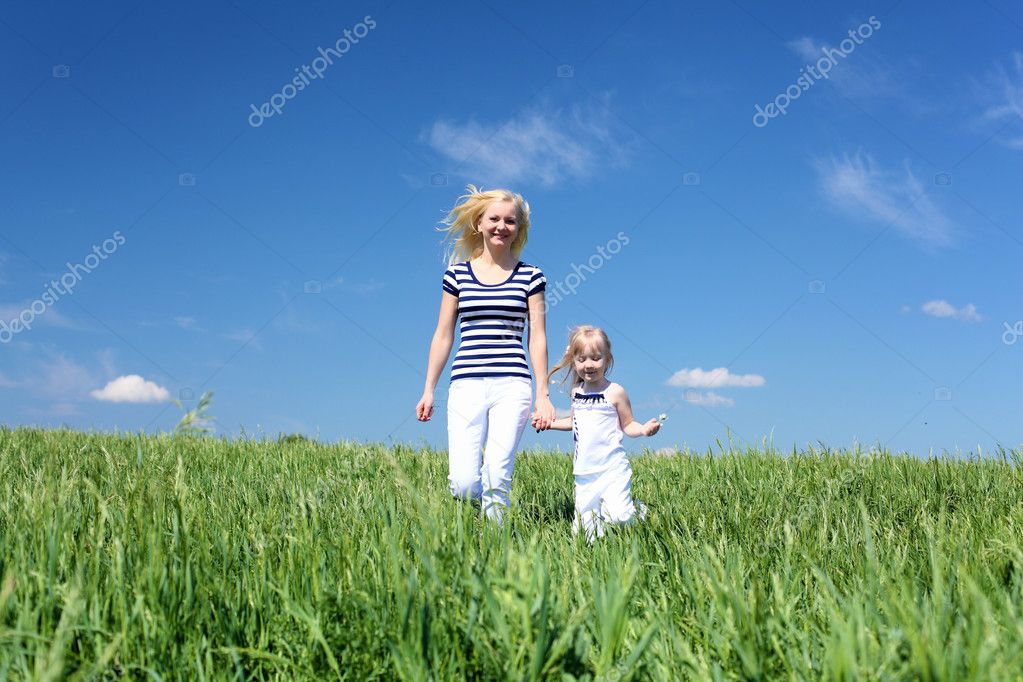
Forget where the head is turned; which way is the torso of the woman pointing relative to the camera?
toward the camera

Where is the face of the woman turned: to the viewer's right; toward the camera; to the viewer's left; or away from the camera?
toward the camera
